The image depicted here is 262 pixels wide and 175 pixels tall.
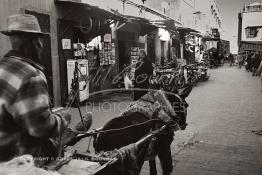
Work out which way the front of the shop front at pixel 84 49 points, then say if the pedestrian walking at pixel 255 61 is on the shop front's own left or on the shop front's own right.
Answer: on the shop front's own left

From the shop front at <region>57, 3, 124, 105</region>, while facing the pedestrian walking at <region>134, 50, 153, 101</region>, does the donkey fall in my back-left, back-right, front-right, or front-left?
front-right

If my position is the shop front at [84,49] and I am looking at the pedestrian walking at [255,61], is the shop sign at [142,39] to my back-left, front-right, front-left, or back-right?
front-left

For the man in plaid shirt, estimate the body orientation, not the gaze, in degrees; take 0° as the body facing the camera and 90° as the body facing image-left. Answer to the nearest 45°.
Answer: approximately 225°

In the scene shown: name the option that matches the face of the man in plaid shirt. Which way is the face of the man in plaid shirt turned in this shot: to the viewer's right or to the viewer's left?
to the viewer's right

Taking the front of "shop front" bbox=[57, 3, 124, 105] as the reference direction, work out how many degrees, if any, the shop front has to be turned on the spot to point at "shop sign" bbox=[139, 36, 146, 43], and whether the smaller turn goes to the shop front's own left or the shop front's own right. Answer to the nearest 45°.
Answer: approximately 90° to the shop front's own left

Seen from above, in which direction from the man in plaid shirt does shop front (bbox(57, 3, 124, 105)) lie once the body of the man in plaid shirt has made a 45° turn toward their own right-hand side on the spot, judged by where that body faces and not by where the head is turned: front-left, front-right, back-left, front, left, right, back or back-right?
left

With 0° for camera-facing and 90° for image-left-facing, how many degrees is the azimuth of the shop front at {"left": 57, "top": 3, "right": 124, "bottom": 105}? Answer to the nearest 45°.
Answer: approximately 315°

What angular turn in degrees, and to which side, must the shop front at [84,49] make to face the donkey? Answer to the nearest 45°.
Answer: approximately 45° to its right

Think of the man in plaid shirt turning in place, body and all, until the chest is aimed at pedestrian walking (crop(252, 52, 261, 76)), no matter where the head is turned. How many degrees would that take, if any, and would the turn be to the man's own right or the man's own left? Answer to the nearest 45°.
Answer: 0° — they already face them

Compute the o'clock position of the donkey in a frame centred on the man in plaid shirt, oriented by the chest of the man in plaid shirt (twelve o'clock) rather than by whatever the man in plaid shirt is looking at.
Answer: The donkey is roughly at 12 o'clock from the man in plaid shirt.
